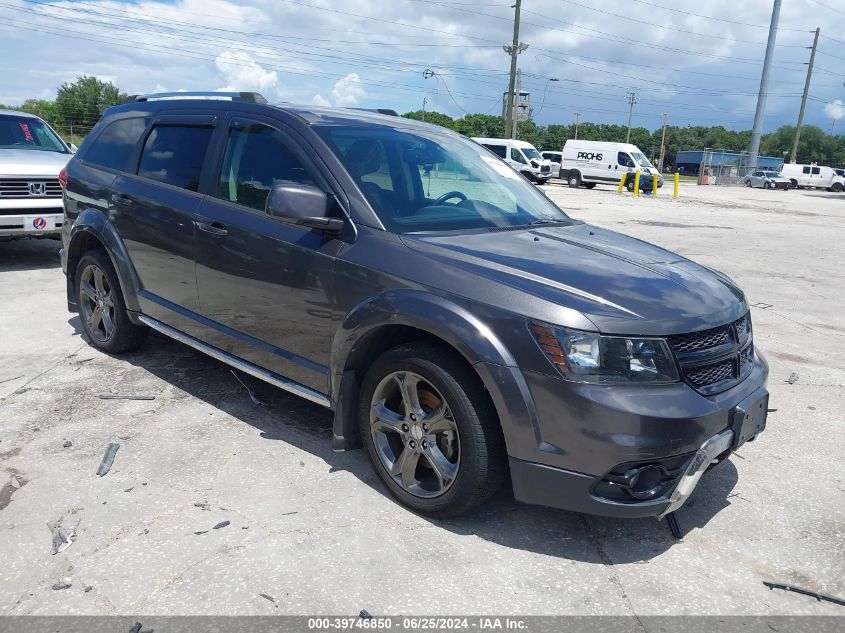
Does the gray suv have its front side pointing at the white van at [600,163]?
no

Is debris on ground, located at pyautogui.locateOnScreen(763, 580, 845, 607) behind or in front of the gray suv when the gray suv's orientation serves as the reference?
in front

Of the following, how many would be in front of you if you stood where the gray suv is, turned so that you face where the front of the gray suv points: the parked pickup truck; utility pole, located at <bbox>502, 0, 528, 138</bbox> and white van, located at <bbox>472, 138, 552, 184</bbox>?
0

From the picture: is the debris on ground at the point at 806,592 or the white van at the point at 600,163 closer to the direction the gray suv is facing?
the debris on ground

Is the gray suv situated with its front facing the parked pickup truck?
no

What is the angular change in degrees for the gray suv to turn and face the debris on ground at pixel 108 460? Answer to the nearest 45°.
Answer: approximately 135° to its right

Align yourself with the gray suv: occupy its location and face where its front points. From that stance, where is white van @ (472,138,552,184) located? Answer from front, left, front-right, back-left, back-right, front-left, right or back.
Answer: back-left

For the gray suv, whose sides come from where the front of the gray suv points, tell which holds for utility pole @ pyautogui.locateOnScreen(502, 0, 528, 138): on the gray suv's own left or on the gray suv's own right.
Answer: on the gray suv's own left

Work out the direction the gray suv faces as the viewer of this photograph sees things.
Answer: facing the viewer and to the right of the viewer

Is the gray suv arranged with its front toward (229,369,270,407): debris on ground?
no

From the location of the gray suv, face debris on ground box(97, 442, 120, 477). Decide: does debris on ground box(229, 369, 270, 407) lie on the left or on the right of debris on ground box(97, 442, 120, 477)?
right
